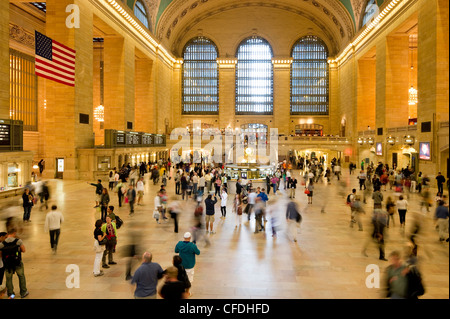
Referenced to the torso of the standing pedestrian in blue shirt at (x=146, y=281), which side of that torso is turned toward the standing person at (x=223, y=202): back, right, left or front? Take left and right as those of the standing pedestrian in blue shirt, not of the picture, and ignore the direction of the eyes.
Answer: front

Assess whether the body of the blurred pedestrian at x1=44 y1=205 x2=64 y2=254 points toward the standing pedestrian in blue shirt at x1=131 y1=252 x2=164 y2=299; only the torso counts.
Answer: no

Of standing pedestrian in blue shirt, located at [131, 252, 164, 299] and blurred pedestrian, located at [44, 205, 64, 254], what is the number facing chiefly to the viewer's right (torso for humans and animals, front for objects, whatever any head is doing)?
0

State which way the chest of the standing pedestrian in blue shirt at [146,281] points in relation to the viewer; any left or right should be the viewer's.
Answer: facing away from the viewer

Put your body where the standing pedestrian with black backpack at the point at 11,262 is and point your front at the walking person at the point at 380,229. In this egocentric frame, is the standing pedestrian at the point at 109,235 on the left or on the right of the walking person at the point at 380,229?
left

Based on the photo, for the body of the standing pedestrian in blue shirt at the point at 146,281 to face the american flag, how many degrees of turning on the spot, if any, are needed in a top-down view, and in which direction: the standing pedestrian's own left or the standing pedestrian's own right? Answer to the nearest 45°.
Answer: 0° — they already face it

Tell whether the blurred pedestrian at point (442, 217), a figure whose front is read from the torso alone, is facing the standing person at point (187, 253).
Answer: no

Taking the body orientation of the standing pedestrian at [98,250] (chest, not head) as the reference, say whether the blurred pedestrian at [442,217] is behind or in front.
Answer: in front
